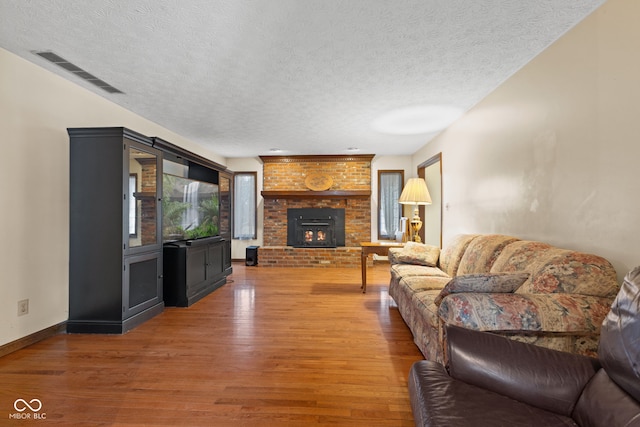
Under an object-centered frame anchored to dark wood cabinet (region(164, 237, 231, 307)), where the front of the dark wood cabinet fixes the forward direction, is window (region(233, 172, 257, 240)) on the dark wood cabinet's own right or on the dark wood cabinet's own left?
on the dark wood cabinet's own left

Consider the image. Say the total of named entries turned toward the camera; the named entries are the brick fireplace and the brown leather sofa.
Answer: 1

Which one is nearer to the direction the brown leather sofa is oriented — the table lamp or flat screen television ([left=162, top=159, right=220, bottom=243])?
the flat screen television

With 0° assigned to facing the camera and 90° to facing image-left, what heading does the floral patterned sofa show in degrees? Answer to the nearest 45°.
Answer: approximately 45°

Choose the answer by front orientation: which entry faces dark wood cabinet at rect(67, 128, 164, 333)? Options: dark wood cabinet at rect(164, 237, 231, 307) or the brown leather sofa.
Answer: the brown leather sofa

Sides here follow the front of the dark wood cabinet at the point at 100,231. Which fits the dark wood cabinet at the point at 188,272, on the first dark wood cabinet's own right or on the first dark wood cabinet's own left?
on the first dark wood cabinet's own left

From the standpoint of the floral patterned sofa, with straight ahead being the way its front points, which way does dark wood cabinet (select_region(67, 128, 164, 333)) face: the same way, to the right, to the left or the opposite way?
the opposite way

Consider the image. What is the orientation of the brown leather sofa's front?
to the viewer's left

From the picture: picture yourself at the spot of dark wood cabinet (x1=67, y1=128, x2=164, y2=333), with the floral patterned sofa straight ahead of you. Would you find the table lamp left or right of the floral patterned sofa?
left

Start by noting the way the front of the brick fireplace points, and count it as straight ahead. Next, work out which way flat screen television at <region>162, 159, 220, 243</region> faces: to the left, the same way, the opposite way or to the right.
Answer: to the left

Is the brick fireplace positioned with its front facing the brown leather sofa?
yes
